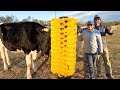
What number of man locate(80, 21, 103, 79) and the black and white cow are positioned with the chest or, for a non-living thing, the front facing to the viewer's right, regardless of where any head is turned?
1

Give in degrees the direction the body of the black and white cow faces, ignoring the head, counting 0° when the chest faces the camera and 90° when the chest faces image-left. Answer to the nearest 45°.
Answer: approximately 270°

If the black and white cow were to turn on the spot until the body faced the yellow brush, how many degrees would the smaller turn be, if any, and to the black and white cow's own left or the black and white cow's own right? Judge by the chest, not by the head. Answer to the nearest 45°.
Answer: approximately 45° to the black and white cow's own right

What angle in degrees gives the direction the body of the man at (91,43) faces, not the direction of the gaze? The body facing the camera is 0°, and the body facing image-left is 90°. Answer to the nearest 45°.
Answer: approximately 0°

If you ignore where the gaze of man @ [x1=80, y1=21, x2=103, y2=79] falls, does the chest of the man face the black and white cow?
no

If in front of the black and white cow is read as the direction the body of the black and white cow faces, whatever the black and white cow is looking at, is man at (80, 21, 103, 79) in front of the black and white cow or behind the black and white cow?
in front

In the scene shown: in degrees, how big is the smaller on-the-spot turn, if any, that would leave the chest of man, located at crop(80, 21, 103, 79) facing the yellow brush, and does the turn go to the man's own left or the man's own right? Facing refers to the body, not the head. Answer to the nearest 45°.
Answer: approximately 45° to the man's own right
